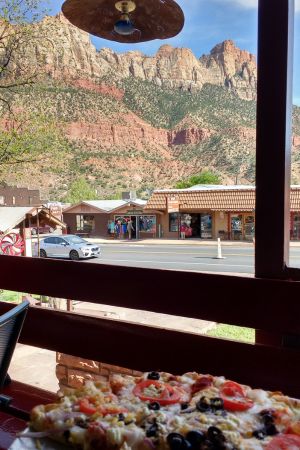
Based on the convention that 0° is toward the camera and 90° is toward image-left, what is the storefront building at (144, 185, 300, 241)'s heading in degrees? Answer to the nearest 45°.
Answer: approximately 0°

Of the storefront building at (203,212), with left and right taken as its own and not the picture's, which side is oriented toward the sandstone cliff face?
back

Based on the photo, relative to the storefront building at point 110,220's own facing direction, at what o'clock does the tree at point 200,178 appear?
The tree is roughly at 8 o'clock from the storefront building.

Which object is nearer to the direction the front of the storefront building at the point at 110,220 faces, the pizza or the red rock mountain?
the pizza

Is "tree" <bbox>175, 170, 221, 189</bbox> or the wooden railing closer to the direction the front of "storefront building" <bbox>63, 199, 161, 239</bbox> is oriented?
the wooden railing

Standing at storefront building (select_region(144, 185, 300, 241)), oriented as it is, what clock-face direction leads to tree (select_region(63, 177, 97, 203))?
The tree is roughly at 5 o'clock from the storefront building.

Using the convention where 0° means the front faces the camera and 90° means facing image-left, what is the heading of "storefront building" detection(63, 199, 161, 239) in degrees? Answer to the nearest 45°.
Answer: approximately 0°

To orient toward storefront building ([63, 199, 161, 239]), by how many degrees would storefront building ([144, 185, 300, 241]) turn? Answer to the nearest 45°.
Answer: approximately 135° to its right

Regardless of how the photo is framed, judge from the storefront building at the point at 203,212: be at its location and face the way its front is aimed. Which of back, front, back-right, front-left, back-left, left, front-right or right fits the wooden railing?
front

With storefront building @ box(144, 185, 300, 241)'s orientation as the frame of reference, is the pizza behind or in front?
in front

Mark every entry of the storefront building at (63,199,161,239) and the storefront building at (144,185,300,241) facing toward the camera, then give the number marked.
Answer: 2
